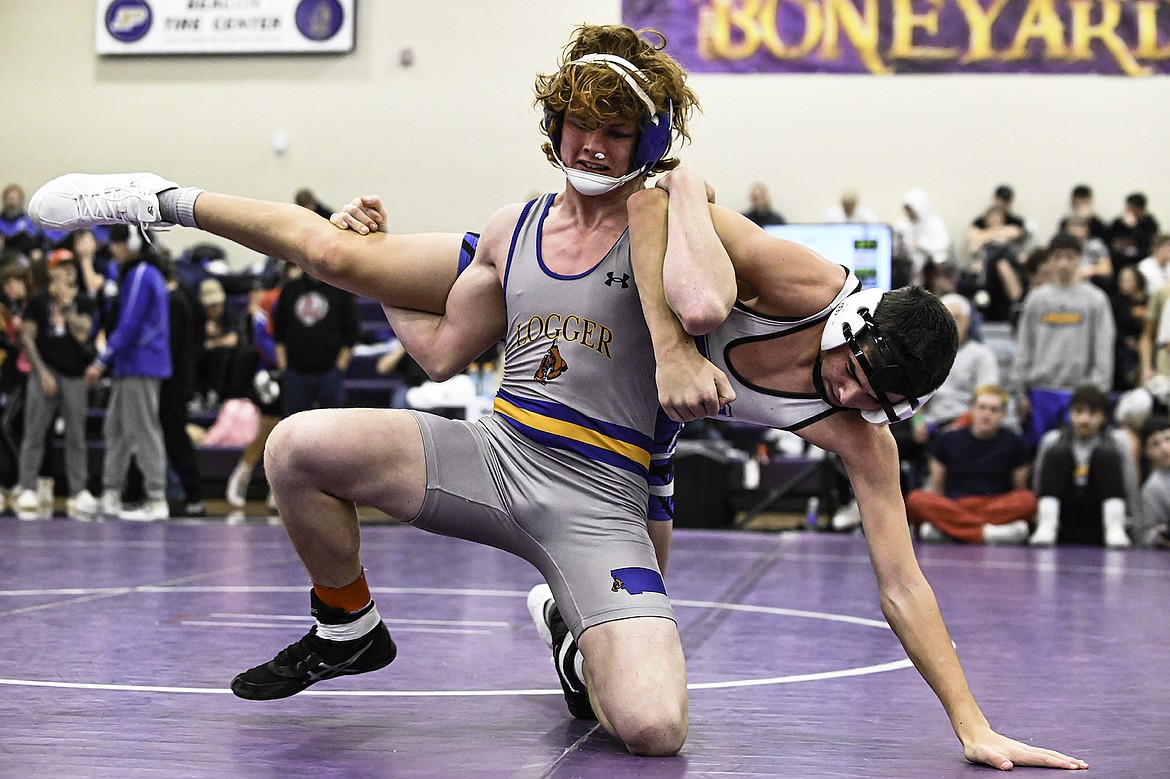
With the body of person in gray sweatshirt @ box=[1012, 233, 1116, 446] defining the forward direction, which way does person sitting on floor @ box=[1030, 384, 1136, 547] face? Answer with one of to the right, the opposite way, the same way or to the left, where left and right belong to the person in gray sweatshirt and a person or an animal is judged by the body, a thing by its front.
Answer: the same way

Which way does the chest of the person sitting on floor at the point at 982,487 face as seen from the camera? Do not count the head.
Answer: toward the camera

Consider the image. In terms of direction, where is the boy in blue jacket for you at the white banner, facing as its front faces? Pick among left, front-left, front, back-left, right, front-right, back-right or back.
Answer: front

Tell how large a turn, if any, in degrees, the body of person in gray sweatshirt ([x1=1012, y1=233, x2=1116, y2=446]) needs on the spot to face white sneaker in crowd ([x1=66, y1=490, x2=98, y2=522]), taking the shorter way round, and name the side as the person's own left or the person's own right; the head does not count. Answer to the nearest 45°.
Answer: approximately 90° to the person's own right

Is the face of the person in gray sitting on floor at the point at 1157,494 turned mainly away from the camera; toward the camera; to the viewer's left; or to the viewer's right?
toward the camera

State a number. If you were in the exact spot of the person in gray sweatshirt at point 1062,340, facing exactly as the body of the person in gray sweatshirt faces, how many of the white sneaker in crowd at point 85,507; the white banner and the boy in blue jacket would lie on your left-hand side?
0

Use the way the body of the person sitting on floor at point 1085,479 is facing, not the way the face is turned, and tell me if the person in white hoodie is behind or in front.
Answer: behind

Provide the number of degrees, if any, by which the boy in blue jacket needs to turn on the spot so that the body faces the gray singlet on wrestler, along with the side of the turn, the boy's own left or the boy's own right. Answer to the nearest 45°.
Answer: approximately 90° to the boy's own left

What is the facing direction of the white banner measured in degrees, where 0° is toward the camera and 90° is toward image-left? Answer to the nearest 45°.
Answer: approximately 0°

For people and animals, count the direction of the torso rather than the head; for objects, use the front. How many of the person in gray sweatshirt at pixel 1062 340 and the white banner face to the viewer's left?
0

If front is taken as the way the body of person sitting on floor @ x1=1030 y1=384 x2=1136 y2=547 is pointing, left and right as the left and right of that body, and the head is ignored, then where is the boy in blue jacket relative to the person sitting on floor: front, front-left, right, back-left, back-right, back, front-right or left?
right

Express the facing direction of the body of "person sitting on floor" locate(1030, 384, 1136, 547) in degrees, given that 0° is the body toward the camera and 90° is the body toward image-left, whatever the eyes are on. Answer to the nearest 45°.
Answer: approximately 0°

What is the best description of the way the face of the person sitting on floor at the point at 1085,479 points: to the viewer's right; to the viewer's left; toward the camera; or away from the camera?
toward the camera

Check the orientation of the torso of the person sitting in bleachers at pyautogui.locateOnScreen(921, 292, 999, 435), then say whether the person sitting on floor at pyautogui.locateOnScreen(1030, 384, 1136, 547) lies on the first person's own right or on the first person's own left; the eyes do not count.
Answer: on the first person's own left
